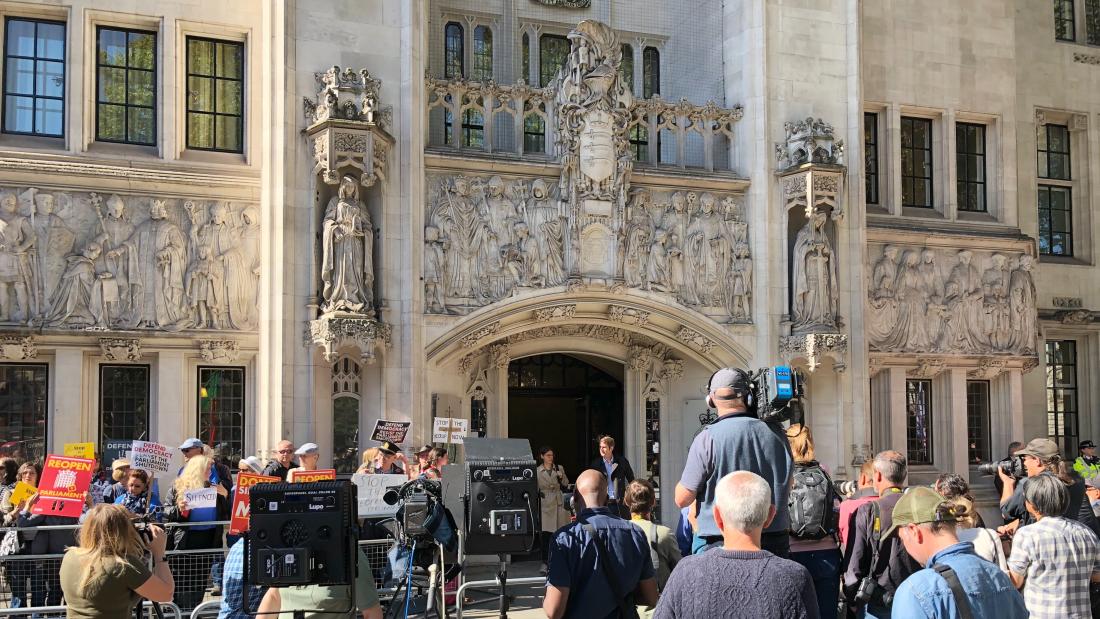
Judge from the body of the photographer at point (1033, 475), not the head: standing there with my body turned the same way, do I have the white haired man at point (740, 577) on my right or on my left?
on my left

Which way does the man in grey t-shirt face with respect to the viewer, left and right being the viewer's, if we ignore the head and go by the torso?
facing away from the viewer

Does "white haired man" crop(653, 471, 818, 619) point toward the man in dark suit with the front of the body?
yes

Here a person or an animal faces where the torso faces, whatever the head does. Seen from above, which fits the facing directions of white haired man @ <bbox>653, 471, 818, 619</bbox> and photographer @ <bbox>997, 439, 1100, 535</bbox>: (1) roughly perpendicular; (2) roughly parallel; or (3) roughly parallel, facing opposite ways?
roughly perpendicular

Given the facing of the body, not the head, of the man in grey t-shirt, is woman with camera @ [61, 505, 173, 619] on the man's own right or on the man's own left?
on the man's own left

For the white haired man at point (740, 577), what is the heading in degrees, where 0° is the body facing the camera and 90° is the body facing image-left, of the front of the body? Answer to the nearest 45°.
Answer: approximately 180°

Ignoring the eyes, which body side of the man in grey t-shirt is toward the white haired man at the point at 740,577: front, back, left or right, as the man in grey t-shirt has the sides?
back

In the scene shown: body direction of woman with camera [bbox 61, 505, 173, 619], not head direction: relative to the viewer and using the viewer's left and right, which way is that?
facing away from the viewer and to the right of the viewer
